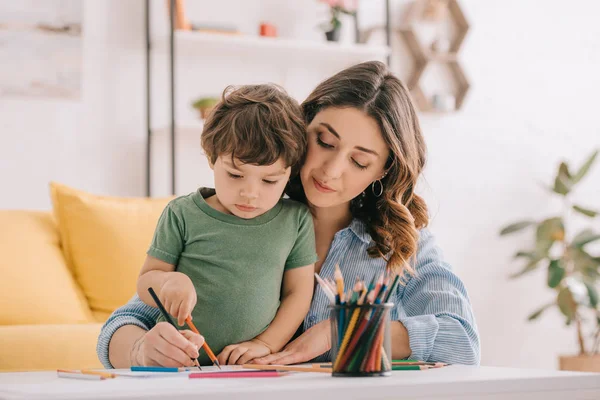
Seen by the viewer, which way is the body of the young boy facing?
toward the camera

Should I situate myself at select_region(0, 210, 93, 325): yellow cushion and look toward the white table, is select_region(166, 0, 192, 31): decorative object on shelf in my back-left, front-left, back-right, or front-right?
back-left

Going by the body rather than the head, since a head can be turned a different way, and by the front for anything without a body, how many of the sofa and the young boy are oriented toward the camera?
2

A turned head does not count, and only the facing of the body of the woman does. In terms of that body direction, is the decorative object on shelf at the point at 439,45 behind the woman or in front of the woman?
behind

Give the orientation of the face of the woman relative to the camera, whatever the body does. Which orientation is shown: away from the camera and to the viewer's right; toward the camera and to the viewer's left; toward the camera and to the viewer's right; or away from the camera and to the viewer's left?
toward the camera and to the viewer's left

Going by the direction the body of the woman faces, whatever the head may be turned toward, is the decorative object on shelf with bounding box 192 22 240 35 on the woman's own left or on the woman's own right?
on the woman's own right

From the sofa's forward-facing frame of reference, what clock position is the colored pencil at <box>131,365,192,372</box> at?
The colored pencil is roughly at 12 o'clock from the sofa.

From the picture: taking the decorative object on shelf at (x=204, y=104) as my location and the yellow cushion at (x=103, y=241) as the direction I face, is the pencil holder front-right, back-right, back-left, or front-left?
front-left

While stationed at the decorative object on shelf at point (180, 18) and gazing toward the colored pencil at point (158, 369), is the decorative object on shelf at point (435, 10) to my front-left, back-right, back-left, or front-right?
back-left

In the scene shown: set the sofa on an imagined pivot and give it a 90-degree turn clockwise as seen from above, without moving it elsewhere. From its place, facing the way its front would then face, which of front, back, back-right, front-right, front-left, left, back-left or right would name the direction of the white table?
left

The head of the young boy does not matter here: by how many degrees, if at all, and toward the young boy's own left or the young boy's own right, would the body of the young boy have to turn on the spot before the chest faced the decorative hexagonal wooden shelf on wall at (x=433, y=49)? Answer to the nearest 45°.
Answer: approximately 180°

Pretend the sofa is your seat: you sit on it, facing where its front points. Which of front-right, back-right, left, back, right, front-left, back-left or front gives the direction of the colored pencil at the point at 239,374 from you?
front

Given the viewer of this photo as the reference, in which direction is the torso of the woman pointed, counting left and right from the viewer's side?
facing the viewer and to the left of the viewer

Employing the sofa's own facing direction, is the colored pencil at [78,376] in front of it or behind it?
in front

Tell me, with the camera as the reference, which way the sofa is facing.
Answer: facing the viewer

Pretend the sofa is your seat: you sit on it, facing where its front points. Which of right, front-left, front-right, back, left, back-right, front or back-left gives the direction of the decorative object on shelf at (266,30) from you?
back-left

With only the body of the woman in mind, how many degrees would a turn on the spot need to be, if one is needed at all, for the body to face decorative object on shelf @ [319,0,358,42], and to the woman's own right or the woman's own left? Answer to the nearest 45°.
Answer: approximately 135° to the woman's own right
